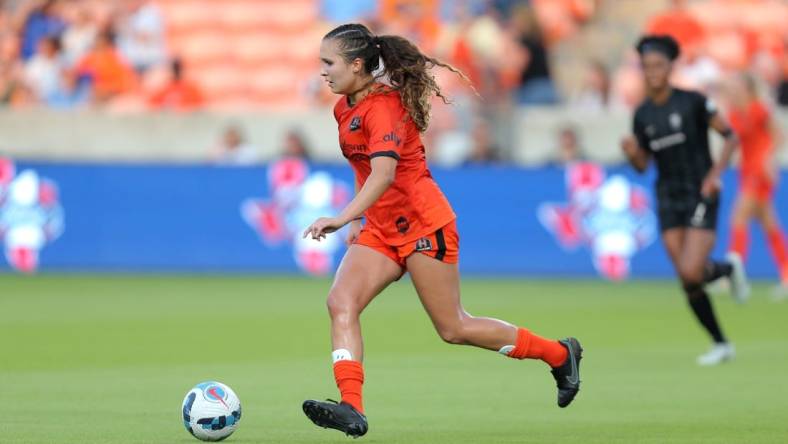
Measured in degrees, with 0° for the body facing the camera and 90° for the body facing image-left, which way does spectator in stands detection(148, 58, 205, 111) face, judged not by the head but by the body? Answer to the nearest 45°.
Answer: approximately 0°

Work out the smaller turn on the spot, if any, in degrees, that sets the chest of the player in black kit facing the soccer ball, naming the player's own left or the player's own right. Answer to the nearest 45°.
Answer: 0° — they already face it

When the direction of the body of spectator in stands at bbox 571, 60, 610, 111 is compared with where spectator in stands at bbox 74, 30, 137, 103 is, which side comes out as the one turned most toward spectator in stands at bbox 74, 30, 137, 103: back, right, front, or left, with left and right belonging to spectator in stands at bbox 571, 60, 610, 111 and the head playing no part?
right

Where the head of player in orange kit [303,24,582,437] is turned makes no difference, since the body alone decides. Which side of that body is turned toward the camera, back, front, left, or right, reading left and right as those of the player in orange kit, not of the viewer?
left
